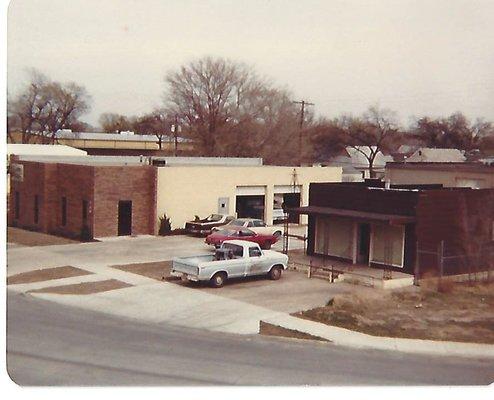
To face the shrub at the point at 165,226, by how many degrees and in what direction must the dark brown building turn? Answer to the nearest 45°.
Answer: approximately 45° to its right

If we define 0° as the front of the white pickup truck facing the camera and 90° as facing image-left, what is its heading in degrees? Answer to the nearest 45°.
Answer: approximately 225°

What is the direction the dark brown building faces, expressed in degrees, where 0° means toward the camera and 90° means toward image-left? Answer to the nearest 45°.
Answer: approximately 45°

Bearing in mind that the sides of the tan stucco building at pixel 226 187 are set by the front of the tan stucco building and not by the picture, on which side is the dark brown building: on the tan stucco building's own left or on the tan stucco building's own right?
on the tan stucco building's own left

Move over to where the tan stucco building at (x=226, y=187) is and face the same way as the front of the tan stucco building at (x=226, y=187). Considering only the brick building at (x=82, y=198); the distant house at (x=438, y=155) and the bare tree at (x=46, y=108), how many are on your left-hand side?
1

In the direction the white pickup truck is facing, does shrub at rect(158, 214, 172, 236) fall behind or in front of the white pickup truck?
behind

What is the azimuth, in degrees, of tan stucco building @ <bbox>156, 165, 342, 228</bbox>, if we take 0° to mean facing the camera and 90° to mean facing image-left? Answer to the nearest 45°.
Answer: approximately 0°

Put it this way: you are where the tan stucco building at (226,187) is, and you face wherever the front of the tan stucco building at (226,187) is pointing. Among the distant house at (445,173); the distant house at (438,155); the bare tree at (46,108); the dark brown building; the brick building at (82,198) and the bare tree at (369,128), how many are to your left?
4

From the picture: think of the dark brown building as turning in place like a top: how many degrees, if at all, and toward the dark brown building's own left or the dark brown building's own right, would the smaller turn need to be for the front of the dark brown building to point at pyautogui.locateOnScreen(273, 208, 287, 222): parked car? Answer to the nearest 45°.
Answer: approximately 45° to the dark brown building's own right

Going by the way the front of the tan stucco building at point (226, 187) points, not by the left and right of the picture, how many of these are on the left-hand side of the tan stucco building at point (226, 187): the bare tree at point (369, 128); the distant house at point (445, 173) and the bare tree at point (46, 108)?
2
